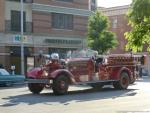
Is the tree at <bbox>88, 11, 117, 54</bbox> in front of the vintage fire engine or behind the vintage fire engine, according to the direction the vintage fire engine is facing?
behind

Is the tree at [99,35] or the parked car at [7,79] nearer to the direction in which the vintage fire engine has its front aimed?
the parked car

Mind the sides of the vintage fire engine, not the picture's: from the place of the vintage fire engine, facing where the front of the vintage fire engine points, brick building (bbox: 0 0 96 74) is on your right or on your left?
on your right

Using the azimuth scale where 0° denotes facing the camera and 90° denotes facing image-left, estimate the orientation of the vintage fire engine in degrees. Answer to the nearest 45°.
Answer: approximately 45°
